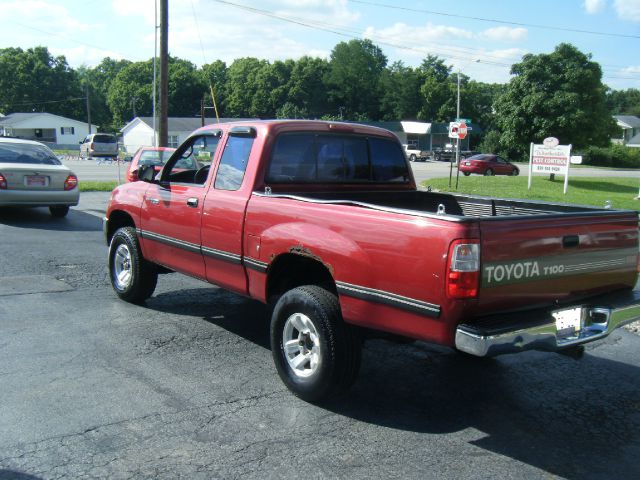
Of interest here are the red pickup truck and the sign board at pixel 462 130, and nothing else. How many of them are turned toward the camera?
1

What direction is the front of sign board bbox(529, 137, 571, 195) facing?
toward the camera

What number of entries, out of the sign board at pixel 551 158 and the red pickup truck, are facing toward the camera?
1

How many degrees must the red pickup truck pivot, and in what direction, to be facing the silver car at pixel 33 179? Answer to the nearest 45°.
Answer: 0° — it already faces it

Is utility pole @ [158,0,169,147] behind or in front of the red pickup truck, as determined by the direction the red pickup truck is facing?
in front

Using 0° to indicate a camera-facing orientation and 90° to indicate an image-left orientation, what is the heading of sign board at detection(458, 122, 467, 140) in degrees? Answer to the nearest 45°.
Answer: approximately 0°

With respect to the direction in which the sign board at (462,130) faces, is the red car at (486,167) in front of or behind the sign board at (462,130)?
behind

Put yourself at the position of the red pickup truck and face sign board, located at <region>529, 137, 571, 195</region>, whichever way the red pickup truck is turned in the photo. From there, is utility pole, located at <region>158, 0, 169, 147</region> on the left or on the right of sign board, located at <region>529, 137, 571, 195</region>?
left

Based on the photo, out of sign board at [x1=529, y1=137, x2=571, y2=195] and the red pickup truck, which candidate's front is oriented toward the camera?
the sign board

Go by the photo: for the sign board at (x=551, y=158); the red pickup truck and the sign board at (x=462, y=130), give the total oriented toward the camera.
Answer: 2

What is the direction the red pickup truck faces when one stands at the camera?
facing away from the viewer and to the left of the viewer

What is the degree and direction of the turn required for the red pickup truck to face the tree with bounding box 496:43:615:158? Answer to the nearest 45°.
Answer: approximately 45° to its right

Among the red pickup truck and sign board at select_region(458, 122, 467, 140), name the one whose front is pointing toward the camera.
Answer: the sign board

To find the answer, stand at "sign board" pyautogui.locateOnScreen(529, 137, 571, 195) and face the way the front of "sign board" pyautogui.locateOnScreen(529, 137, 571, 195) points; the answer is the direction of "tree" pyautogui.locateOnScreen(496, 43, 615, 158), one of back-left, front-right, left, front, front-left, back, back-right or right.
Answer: back

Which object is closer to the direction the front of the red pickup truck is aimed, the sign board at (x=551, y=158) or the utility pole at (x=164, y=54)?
the utility pole
